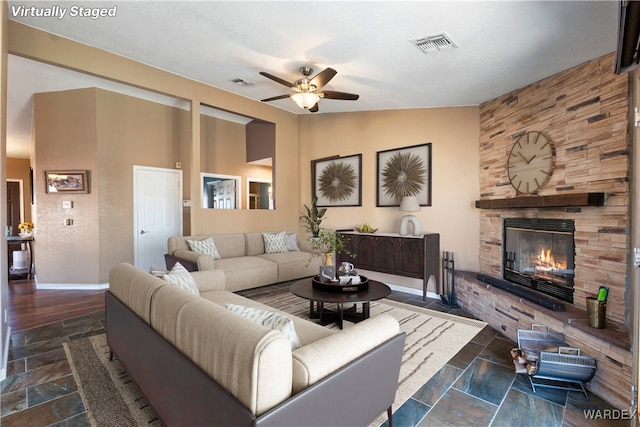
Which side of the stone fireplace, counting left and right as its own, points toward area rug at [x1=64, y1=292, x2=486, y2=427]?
front

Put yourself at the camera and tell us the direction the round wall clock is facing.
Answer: facing the viewer and to the left of the viewer

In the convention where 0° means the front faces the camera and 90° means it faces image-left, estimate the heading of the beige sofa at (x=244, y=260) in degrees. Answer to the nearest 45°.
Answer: approximately 315°

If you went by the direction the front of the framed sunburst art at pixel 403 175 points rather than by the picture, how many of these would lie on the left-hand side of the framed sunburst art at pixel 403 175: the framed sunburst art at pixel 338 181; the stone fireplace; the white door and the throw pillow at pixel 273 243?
1

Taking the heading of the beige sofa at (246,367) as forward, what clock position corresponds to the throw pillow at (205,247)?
The throw pillow is roughly at 10 o'clock from the beige sofa.

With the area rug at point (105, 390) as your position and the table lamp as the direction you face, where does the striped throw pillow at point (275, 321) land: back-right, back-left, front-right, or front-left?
front-right

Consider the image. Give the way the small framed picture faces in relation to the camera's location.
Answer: facing the viewer

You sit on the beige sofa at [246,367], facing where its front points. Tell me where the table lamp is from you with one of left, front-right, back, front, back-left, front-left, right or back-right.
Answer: front

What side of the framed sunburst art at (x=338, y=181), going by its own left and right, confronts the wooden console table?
left

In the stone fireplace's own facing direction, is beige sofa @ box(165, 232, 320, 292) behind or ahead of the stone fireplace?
ahead

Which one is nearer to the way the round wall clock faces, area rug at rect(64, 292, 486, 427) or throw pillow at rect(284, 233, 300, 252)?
the area rug

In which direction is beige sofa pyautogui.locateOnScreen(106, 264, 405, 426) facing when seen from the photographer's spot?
facing away from the viewer and to the right of the viewer

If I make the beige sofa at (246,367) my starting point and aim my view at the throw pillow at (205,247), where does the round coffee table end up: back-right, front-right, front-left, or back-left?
front-right

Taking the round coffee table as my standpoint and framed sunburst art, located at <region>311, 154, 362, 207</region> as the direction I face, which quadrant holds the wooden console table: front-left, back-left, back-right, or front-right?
front-right

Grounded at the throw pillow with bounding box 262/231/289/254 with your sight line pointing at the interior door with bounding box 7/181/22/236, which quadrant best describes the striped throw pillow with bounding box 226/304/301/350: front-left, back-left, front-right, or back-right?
back-left

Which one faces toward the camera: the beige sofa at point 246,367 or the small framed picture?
the small framed picture
